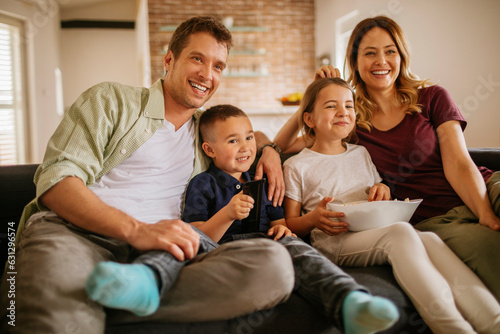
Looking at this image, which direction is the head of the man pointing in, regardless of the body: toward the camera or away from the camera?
toward the camera

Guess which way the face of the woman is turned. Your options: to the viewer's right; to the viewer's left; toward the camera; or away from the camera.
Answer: toward the camera

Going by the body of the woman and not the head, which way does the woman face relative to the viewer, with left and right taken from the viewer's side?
facing the viewer

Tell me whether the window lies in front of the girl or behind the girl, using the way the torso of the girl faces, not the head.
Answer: behind

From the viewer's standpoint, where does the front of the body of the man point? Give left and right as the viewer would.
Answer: facing the viewer and to the right of the viewer

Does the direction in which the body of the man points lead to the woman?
no

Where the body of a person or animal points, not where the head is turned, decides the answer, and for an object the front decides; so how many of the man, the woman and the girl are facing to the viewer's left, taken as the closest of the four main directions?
0
